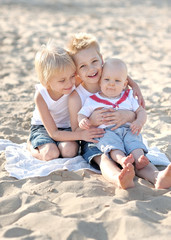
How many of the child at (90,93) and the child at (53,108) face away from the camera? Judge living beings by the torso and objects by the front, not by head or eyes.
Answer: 0

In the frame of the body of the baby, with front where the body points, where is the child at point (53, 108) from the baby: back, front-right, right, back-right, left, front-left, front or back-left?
right

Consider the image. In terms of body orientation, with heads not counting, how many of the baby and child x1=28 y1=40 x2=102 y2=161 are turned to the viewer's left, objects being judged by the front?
0

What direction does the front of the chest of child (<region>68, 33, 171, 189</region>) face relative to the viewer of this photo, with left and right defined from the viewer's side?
facing the viewer and to the right of the viewer

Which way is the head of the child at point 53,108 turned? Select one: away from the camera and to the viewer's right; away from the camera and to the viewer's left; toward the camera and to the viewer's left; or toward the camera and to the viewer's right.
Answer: toward the camera and to the viewer's right

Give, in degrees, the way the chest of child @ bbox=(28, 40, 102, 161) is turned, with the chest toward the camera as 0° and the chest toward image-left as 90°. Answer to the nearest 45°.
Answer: approximately 315°
